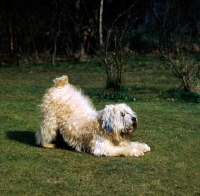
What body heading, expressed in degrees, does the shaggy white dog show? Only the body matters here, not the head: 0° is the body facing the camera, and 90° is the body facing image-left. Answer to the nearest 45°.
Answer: approximately 270°
